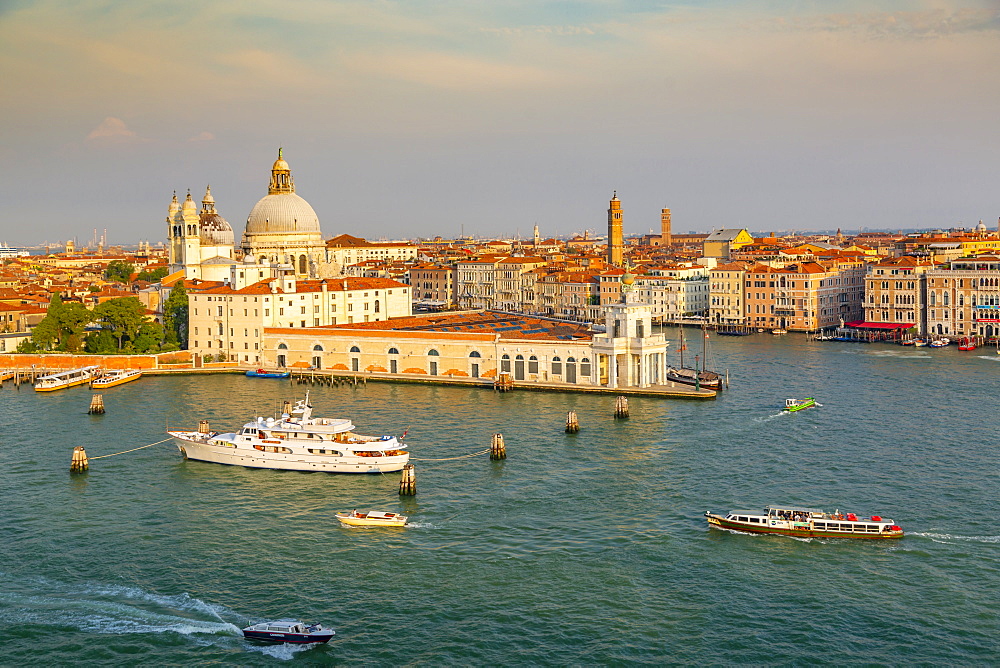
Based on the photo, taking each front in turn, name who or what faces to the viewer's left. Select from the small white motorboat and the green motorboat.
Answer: the small white motorboat

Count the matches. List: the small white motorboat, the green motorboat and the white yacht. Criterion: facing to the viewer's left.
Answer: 2

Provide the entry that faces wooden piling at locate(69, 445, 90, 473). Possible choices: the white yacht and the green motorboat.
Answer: the white yacht

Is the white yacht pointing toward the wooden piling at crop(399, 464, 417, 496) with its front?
no

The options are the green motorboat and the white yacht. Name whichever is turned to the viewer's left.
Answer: the white yacht

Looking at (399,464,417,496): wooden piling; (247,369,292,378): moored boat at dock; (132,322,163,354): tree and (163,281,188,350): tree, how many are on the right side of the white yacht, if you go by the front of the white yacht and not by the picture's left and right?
3

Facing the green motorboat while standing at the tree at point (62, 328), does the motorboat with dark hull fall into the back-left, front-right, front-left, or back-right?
front-right

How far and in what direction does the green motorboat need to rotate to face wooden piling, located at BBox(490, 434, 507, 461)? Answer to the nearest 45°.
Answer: approximately 180°

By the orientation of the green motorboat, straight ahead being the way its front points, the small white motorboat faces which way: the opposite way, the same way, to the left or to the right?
the opposite way

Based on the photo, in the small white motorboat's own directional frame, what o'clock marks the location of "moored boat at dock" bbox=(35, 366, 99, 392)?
The moored boat at dock is roughly at 2 o'clock from the small white motorboat.

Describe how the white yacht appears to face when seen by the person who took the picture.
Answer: facing to the left of the viewer

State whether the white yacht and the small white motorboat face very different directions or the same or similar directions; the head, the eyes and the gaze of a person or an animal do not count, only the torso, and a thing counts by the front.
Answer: same or similar directions

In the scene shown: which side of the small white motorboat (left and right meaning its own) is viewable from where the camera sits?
left

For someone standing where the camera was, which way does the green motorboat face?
facing away from the viewer and to the right of the viewer

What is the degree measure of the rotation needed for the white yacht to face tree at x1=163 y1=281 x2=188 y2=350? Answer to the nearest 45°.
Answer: approximately 90° to its right

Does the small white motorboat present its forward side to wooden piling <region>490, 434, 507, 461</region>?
no

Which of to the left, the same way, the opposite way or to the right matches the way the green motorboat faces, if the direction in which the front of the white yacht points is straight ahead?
the opposite way

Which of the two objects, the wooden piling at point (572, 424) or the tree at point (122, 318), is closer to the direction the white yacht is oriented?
the tree
